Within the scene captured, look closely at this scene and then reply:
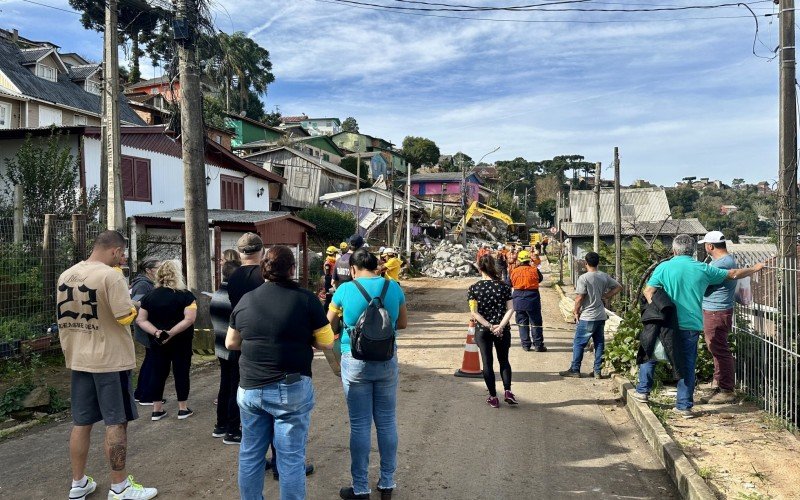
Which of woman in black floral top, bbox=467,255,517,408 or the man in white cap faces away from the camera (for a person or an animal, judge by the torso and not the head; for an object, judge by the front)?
the woman in black floral top

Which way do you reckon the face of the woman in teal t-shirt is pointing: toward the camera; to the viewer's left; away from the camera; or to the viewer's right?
away from the camera

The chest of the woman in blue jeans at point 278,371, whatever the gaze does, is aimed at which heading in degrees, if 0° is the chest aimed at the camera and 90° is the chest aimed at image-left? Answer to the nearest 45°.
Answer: approximately 180°

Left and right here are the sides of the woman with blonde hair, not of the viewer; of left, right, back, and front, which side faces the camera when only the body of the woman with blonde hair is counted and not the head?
back

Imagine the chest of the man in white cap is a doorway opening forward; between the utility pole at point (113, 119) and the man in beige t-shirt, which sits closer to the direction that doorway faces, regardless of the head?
the utility pole

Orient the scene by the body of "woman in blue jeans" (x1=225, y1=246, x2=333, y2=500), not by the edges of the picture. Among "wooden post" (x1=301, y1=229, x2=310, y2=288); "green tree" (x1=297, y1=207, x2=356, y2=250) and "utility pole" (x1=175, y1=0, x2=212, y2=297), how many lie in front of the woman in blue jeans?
3

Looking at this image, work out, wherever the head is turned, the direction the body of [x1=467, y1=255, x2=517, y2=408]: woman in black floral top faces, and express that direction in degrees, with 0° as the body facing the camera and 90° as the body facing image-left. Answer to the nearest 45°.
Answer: approximately 180°

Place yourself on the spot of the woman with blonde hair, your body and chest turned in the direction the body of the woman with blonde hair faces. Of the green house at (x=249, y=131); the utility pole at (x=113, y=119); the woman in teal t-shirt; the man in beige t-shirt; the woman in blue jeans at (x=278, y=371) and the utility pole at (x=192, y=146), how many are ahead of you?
3

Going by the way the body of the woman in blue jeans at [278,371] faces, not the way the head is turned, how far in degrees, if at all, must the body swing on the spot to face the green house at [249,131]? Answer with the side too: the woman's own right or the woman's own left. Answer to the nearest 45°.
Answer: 0° — they already face it

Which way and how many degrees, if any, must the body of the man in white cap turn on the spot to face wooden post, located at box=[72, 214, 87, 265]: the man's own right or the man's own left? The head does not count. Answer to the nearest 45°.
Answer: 0° — they already face it

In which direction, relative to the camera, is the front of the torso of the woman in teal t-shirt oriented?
away from the camera

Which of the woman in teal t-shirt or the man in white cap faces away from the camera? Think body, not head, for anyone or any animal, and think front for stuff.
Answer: the woman in teal t-shirt

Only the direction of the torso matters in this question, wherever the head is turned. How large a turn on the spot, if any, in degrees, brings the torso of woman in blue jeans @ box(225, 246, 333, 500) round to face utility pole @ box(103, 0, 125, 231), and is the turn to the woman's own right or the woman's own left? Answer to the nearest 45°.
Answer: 0° — they already face it

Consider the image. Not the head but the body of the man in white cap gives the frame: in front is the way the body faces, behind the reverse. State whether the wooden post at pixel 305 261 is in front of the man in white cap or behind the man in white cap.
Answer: in front

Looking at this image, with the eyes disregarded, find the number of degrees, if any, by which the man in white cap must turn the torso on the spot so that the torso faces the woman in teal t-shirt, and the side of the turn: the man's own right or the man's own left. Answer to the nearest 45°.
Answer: approximately 45° to the man's own left

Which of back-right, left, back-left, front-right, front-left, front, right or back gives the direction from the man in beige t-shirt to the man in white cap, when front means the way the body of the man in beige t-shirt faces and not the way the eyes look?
front-right

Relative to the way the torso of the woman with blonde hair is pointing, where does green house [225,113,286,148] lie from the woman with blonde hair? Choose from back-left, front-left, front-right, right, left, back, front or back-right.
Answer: front

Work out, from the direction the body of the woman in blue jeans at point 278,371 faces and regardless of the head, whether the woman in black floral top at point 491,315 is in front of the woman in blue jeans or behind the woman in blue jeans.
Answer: in front

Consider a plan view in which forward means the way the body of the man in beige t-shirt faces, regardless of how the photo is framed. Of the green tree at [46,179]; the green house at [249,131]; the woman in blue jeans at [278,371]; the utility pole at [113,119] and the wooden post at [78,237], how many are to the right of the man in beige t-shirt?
1

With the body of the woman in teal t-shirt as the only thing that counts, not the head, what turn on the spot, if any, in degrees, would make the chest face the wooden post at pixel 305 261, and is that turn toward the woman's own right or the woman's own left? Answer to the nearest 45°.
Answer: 0° — they already face it

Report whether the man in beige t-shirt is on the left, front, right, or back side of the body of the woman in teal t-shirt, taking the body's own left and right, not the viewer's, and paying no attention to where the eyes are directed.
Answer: left
